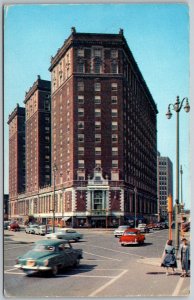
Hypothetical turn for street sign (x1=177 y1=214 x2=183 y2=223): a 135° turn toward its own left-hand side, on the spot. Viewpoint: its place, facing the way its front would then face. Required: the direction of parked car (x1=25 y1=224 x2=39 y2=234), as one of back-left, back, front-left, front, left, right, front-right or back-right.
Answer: back-left

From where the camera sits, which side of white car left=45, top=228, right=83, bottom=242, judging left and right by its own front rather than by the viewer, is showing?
left

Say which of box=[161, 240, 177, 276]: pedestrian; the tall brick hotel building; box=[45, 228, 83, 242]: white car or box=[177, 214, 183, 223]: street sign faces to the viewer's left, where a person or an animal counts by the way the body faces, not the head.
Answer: the white car

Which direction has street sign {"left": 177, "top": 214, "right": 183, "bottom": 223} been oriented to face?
toward the camera

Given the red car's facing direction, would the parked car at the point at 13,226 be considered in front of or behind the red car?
behind

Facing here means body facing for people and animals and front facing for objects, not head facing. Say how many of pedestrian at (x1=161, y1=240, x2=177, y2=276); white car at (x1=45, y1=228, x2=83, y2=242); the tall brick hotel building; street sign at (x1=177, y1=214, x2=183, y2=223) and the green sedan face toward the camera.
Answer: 2

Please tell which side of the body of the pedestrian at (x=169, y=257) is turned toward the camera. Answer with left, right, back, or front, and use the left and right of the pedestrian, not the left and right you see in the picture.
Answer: back

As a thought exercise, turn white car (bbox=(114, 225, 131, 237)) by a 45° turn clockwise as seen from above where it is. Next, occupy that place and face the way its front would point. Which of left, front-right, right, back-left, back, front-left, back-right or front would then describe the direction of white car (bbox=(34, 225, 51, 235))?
front

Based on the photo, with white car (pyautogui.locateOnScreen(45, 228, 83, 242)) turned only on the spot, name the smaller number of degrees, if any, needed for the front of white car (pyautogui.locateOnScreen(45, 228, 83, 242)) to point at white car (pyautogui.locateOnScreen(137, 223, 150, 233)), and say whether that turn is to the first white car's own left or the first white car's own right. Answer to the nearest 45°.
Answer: approximately 180°

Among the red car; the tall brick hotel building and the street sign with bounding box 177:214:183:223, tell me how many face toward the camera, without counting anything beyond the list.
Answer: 2
